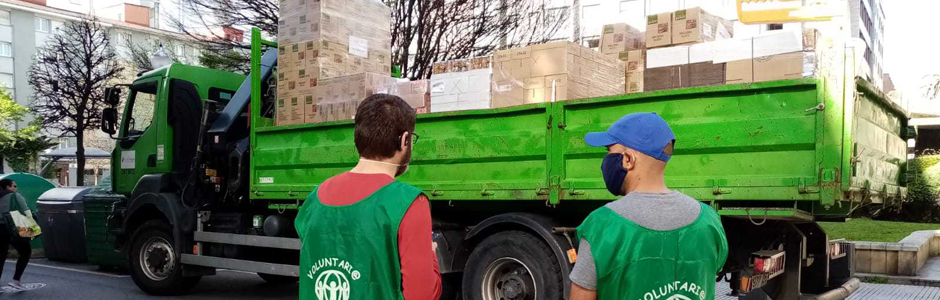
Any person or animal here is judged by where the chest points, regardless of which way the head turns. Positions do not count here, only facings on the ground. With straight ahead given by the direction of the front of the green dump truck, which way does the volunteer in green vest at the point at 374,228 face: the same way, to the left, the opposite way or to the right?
to the right

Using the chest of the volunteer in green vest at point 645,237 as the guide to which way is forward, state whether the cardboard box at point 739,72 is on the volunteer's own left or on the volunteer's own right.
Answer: on the volunteer's own right

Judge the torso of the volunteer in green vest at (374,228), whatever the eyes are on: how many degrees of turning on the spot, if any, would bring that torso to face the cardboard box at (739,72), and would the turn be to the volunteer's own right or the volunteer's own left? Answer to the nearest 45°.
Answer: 0° — they already face it

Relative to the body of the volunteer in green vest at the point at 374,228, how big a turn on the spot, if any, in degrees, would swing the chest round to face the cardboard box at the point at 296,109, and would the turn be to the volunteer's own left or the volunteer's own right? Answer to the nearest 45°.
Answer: approximately 45° to the volunteer's own left

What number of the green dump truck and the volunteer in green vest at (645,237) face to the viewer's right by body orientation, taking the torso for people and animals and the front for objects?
0

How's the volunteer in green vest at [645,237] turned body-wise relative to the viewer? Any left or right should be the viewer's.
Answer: facing away from the viewer and to the left of the viewer
